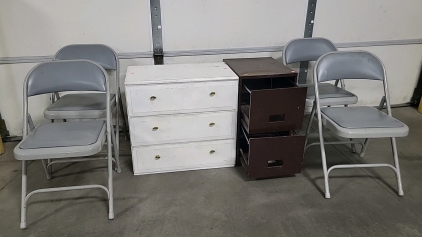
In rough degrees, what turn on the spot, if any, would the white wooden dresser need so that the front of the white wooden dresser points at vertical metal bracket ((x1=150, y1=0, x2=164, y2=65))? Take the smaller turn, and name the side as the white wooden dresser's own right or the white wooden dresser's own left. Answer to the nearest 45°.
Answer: approximately 180°

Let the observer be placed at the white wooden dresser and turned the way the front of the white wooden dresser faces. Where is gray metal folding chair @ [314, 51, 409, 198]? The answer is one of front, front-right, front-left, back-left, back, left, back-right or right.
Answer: left

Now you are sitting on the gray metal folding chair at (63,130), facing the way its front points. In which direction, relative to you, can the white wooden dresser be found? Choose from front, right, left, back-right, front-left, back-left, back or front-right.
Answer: left

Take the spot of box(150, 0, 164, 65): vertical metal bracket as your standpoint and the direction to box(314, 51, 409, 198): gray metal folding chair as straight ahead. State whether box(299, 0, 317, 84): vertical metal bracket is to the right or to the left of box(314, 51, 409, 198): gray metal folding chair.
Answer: left

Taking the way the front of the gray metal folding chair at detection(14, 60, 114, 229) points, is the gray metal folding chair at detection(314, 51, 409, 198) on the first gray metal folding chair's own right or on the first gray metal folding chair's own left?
on the first gray metal folding chair's own left

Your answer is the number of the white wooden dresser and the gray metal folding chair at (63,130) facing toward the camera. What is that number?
2

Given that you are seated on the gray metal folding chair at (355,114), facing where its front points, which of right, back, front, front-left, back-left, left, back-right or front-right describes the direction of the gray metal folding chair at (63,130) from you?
right

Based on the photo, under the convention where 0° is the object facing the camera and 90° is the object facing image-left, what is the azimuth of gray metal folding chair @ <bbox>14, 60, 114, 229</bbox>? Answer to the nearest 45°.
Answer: approximately 0°

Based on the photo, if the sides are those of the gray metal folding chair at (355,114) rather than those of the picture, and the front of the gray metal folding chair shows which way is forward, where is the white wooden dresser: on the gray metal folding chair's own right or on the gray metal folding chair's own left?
on the gray metal folding chair's own right

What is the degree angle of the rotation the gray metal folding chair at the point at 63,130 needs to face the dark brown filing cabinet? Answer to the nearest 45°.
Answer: approximately 90° to its left

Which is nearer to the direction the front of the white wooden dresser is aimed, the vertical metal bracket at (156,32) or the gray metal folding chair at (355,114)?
the gray metal folding chair

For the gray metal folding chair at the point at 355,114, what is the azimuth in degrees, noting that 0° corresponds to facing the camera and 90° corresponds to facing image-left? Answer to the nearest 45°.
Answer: approximately 315°
